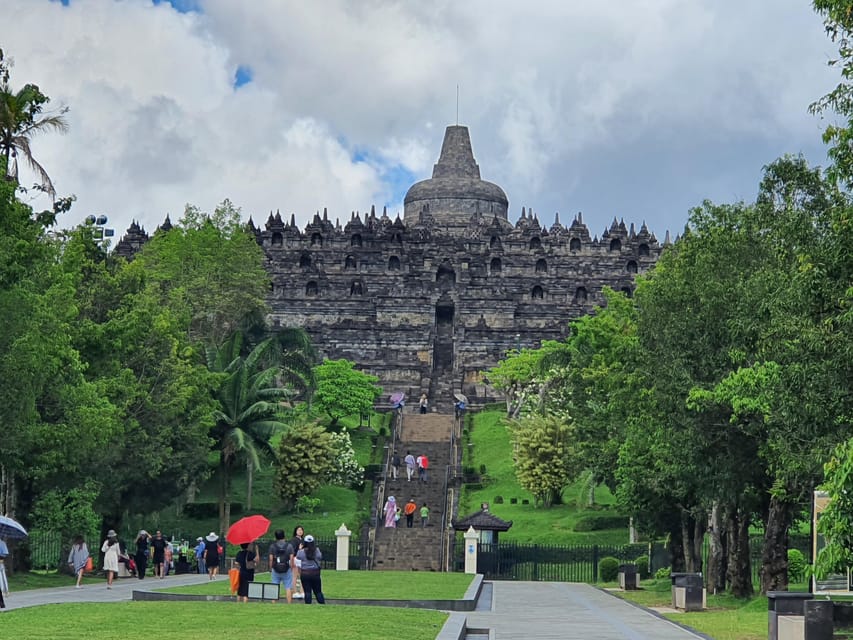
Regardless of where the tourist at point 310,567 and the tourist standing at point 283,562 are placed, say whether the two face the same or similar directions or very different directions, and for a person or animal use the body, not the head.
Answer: same or similar directions

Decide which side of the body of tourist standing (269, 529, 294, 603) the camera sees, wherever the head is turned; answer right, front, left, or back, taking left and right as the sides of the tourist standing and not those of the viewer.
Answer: back

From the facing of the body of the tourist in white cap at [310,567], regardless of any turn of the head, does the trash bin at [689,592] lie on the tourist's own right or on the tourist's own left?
on the tourist's own right

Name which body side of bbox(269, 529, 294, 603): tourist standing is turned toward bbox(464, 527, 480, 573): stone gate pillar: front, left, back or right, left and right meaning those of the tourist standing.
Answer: front

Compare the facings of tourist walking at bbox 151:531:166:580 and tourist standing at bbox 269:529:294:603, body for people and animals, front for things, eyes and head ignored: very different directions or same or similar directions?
very different directions

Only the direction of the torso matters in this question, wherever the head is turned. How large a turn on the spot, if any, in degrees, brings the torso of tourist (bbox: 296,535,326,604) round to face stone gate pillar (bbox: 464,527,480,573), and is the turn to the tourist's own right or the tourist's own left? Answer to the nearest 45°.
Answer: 0° — they already face it

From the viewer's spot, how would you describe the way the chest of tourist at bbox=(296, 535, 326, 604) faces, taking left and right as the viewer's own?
facing away from the viewer

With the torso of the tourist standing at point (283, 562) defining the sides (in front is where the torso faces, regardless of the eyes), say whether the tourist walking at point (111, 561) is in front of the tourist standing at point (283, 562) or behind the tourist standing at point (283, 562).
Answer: in front

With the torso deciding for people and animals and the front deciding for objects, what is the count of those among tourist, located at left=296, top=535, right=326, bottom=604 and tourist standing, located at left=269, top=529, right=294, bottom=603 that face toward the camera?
0

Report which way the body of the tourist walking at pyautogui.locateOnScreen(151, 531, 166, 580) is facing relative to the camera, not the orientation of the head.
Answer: toward the camera

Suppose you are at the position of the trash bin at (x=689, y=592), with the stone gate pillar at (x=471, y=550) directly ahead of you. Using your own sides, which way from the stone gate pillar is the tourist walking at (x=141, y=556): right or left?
left

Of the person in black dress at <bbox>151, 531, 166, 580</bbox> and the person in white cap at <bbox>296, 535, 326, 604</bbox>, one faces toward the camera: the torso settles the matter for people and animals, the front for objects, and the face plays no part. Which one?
the person in black dress at <bbox>151, 531, 166, 580</bbox>

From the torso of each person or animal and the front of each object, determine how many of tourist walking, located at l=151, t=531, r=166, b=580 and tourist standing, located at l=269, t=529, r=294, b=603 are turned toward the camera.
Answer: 1
